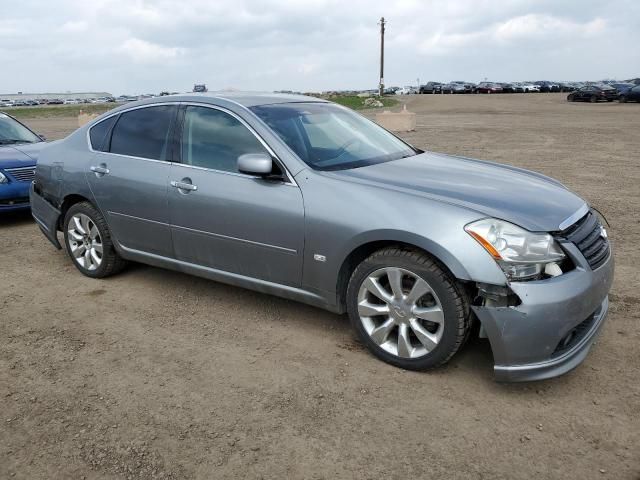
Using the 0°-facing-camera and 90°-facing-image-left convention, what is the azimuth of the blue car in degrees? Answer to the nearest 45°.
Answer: approximately 315°

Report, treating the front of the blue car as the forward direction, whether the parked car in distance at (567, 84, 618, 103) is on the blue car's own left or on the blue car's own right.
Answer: on the blue car's own left
